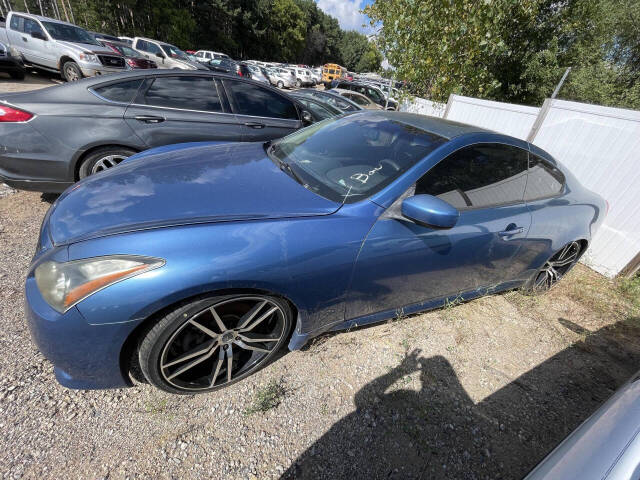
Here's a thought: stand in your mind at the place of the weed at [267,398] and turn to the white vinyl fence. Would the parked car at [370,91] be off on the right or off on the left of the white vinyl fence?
left

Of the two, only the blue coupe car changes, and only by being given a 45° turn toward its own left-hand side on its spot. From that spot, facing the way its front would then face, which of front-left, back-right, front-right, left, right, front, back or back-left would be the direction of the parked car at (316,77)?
back

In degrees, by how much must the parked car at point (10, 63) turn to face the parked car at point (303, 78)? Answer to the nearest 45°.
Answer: approximately 90° to its left

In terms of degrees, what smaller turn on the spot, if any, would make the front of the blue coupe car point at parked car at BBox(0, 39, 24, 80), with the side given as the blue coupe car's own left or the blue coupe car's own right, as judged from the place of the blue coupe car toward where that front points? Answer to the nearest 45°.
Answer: approximately 90° to the blue coupe car's own right

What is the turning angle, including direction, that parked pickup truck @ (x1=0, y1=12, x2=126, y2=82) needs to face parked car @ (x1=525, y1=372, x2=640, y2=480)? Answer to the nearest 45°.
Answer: approximately 45° to its right

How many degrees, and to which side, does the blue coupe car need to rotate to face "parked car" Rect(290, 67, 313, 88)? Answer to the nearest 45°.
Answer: approximately 135° to its right

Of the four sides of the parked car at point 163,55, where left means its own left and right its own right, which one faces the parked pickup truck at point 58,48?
right

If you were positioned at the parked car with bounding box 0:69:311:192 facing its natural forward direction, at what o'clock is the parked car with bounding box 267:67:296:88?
the parked car with bounding box 267:67:296:88 is roughly at 10 o'clock from the parked car with bounding box 0:69:311:192.

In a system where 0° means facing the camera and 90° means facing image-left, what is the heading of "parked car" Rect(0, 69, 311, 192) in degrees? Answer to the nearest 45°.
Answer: approximately 270°

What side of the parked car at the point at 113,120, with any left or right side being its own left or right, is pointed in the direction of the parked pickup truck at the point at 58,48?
left

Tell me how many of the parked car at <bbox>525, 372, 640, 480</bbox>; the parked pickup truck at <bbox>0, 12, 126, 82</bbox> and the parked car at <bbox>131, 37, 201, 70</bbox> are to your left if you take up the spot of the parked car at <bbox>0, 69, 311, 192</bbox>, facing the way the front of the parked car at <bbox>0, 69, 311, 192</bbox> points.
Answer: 2
